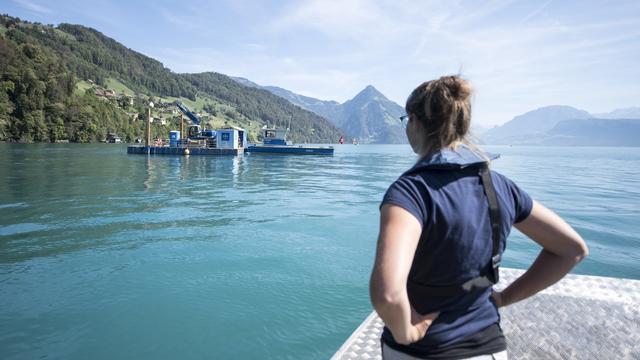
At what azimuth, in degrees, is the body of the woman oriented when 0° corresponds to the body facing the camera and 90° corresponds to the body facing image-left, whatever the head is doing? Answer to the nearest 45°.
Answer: approximately 135°

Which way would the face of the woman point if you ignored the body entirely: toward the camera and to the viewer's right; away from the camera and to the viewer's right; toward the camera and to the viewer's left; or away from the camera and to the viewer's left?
away from the camera and to the viewer's left
